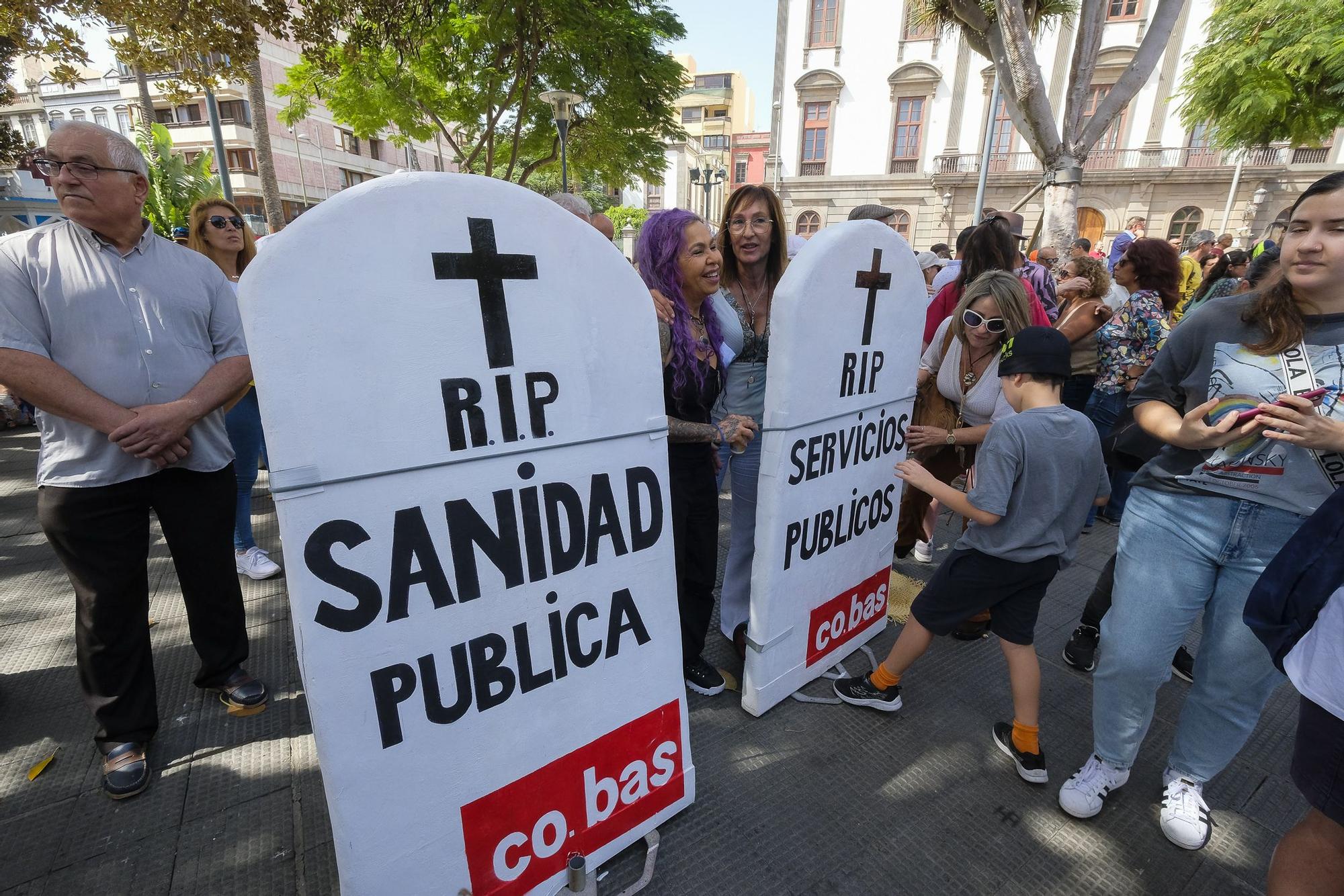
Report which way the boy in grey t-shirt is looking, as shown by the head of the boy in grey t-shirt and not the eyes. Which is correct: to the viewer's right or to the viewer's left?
to the viewer's left

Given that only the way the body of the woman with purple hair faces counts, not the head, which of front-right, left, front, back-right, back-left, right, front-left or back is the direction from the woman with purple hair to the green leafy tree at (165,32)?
back

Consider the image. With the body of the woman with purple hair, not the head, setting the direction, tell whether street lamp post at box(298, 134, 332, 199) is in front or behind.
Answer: behind

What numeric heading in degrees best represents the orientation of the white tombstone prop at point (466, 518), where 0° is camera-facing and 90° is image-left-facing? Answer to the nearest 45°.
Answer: approximately 315°

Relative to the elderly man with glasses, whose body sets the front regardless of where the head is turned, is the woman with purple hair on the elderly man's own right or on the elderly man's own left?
on the elderly man's own left

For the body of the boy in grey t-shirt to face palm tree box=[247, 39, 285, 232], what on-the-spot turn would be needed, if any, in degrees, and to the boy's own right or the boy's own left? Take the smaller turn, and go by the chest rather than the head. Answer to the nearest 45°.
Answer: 0° — they already face it

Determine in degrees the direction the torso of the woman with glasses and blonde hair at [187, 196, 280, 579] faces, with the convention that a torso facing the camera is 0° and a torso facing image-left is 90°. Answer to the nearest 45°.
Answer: approximately 315°

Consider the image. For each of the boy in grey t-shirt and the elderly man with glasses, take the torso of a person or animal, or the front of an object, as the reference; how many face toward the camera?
1

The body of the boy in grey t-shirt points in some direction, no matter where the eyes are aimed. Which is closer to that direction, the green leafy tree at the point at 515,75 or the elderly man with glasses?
the green leafy tree

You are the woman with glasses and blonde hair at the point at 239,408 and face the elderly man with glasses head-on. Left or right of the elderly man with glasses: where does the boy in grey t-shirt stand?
left

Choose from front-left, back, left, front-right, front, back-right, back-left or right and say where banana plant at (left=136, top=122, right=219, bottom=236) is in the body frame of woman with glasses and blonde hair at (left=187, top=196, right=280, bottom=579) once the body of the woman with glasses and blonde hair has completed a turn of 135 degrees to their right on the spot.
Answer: right
